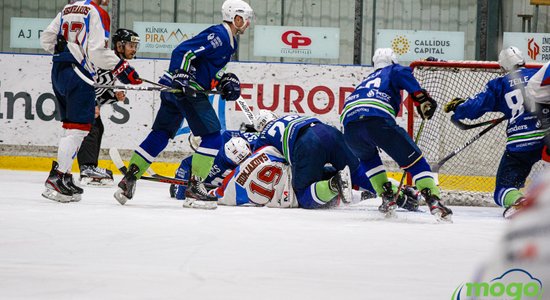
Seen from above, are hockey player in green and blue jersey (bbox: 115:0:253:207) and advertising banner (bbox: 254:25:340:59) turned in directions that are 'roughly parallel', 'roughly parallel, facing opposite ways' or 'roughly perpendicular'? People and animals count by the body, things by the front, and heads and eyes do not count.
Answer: roughly perpendicular

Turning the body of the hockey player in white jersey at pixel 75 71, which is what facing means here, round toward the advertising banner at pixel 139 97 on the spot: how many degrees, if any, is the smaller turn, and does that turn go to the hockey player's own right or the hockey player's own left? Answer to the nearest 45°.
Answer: approximately 45° to the hockey player's own left

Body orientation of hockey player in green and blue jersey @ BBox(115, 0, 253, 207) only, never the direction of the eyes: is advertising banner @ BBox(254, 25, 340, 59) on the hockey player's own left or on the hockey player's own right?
on the hockey player's own left

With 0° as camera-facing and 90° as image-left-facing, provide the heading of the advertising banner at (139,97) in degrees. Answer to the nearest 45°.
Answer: approximately 0°

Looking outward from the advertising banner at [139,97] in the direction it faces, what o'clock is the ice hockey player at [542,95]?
The ice hockey player is roughly at 11 o'clock from the advertising banner.

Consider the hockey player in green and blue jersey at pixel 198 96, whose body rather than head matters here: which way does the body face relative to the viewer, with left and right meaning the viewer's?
facing to the right of the viewer

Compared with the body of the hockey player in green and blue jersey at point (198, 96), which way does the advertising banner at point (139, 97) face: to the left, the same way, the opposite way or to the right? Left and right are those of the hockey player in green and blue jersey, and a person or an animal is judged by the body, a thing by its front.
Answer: to the right

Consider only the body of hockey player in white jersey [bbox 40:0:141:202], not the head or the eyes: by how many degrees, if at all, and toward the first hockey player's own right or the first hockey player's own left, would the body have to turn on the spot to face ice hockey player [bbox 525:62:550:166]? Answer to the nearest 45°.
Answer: approximately 45° to the first hockey player's own right
